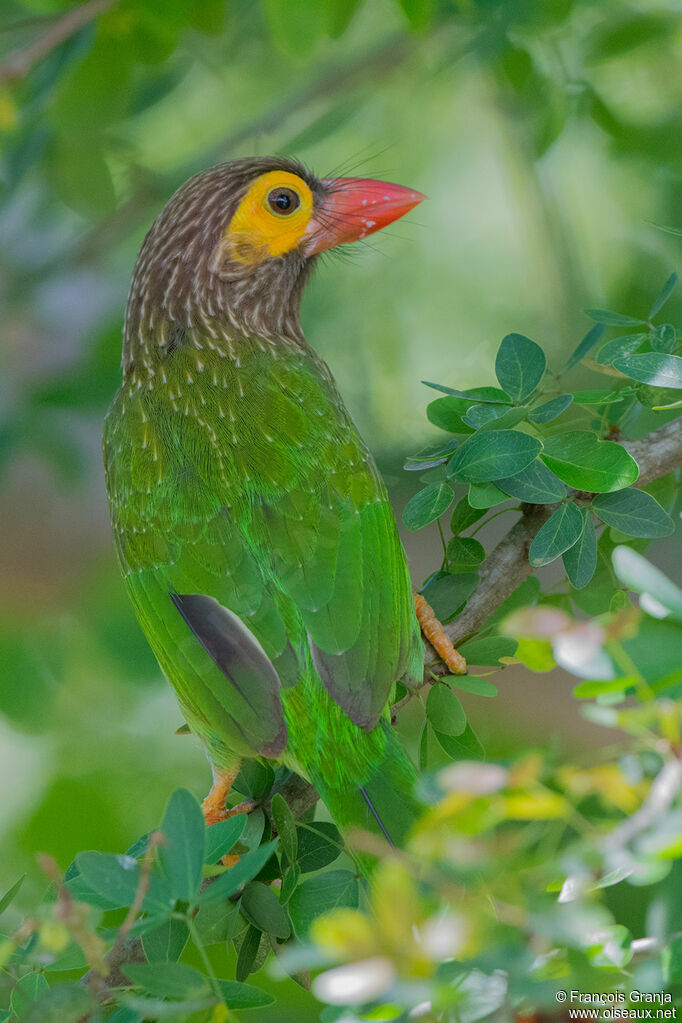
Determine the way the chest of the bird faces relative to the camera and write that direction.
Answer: away from the camera

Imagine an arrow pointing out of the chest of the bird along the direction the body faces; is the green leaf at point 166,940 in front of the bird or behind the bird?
behind

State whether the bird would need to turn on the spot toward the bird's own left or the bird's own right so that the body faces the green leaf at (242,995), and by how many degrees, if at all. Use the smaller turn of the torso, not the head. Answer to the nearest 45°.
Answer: approximately 180°

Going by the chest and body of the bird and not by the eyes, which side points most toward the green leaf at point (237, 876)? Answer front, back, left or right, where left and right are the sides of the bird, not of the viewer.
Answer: back

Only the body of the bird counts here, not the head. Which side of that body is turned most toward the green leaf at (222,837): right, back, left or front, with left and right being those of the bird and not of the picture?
back
